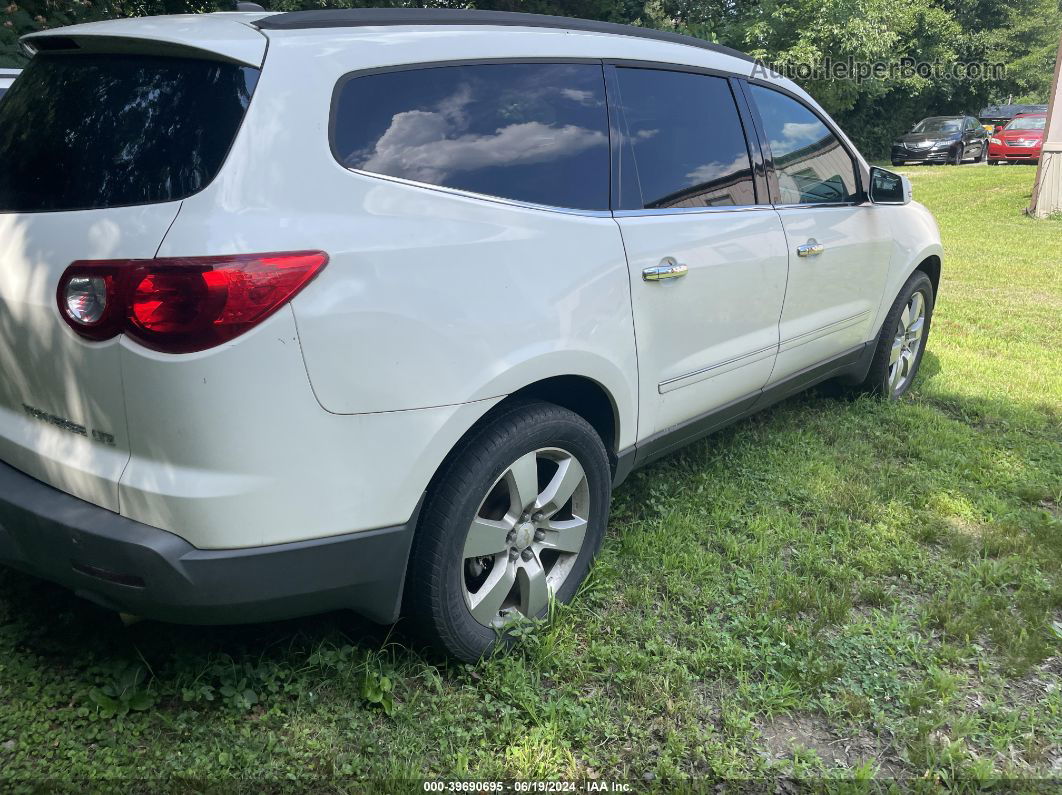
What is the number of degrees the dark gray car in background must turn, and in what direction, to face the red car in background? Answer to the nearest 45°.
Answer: approximately 90° to its left

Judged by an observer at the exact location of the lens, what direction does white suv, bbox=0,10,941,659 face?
facing away from the viewer and to the right of the viewer

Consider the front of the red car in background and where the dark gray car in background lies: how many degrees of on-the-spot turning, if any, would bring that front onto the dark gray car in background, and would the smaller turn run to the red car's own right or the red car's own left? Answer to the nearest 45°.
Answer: approximately 90° to the red car's own right

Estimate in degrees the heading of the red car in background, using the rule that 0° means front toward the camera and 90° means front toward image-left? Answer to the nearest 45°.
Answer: approximately 45°
